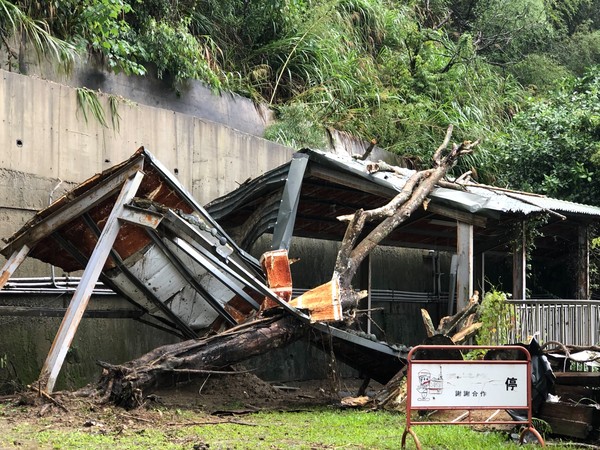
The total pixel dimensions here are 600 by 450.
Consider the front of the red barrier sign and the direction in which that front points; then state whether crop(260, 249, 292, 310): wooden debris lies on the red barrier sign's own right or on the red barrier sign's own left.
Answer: on the red barrier sign's own right

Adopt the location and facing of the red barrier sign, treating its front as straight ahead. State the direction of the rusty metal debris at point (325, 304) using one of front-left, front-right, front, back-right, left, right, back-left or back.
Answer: back-right

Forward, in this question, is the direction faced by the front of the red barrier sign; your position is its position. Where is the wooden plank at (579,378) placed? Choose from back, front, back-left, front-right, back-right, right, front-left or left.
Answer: back-left

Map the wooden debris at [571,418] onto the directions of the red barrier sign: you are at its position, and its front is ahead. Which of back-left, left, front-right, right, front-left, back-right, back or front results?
back-left

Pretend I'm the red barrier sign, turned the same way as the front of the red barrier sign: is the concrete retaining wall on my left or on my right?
on my right

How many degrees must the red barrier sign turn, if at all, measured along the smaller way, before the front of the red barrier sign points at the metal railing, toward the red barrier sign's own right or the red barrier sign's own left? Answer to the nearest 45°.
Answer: approximately 180°

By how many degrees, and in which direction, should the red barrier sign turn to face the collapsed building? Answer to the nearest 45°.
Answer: approximately 135° to its right

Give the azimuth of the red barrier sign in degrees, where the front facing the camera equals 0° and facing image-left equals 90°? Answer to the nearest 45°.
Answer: approximately 0°

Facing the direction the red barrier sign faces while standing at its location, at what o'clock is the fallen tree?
The fallen tree is roughly at 4 o'clock from the red barrier sign.
